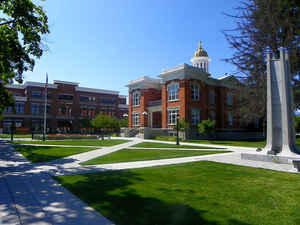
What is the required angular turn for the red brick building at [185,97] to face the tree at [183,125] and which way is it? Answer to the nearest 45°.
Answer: approximately 45° to its left

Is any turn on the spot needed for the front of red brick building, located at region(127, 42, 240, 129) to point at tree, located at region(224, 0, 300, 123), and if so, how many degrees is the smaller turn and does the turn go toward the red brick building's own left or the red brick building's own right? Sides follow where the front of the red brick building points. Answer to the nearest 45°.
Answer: approximately 90° to the red brick building's own left

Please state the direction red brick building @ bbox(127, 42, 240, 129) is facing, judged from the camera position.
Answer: facing the viewer and to the left of the viewer

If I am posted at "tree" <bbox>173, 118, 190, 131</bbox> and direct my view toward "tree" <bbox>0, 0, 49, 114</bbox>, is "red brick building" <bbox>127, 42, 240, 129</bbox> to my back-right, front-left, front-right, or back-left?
back-right

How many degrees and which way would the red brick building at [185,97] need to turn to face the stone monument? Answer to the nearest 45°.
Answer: approximately 45° to its left
